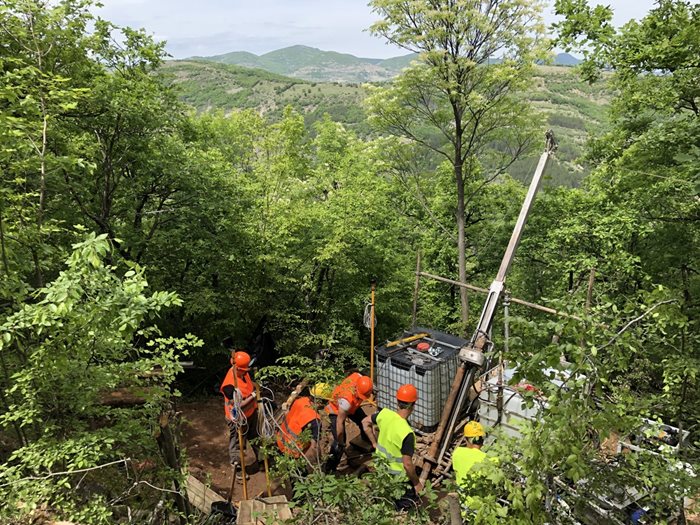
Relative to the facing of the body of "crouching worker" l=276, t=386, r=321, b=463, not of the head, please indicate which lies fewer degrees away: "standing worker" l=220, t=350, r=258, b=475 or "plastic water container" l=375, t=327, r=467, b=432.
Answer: the plastic water container

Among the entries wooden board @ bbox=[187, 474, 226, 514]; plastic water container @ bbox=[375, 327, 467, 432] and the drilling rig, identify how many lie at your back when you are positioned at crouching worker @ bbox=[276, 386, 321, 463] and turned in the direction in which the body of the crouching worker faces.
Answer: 1

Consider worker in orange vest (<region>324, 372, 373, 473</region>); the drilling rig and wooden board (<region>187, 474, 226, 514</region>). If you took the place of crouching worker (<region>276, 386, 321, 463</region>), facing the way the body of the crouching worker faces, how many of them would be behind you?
1

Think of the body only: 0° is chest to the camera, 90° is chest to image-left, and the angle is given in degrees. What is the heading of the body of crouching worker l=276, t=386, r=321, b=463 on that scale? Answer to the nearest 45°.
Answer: approximately 270°

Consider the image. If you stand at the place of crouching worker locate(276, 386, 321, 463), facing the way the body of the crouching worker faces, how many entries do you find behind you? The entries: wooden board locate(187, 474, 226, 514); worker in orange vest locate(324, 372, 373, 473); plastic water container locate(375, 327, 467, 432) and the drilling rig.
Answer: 1

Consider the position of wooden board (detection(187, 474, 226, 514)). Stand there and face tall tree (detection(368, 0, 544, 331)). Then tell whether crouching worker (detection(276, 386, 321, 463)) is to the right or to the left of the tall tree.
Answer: right

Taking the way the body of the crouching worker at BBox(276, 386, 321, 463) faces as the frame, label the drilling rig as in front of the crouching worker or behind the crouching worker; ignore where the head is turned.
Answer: in front

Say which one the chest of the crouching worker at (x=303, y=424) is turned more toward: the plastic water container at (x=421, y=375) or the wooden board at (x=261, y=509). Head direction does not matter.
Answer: the plastic water container

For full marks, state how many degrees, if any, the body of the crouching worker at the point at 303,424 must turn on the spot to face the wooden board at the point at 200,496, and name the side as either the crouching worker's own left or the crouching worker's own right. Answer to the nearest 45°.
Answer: approximately 180°

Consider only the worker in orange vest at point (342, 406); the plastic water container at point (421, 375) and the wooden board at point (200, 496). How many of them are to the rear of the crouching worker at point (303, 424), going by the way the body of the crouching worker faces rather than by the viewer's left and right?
1
